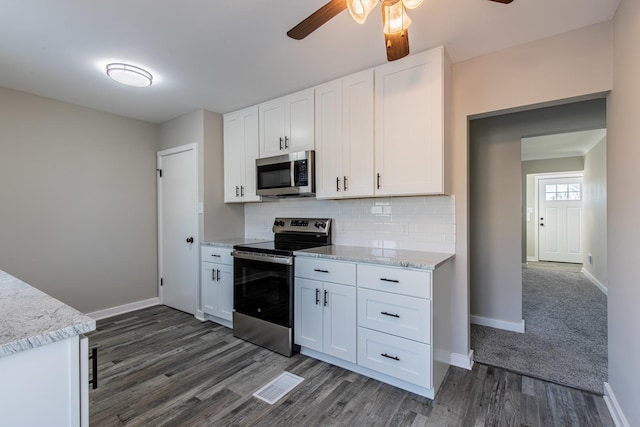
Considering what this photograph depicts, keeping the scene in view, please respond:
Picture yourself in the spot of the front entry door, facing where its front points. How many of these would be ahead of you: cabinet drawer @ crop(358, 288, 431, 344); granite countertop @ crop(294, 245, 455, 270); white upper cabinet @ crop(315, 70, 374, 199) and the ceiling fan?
4

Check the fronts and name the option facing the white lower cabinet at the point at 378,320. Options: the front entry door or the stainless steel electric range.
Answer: the front entry door

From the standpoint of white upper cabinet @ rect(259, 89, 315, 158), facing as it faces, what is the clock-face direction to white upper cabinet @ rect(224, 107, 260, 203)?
white upper cabinet @ rect(224, 107, 260, 203) is roughly at 3 o'clock from white upper cabinet @ rect(259, 89, 315, 158).

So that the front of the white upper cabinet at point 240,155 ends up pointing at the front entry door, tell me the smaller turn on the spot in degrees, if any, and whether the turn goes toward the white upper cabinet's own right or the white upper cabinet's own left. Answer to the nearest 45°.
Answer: approximately 135° to the white upper cabinet's own left

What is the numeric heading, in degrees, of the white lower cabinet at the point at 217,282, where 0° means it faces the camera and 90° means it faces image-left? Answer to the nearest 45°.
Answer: approximately 45°

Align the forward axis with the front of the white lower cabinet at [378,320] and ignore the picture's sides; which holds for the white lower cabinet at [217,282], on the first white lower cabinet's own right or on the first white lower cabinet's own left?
on the first white lower cabinet's own right

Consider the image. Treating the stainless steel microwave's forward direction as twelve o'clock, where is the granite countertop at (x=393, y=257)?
The granite countertop is roughly at 9 o'clock from the stainless steel microwave.

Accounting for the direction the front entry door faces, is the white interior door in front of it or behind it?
in front

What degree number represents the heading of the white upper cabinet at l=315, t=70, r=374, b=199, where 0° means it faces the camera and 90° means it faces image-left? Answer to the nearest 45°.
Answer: approximately 45°

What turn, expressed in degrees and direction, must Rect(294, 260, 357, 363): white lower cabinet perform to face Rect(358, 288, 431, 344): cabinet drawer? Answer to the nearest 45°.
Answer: approximately 90° to its left

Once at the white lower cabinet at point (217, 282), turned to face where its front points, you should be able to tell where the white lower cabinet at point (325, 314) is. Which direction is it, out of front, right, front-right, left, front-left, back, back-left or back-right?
left

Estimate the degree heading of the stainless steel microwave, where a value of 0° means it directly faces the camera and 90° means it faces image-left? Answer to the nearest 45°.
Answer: approximately 45°

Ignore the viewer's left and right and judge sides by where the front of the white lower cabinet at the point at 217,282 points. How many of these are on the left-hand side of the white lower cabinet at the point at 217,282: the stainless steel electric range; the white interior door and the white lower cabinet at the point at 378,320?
2

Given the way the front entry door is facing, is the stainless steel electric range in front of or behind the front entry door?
in front
